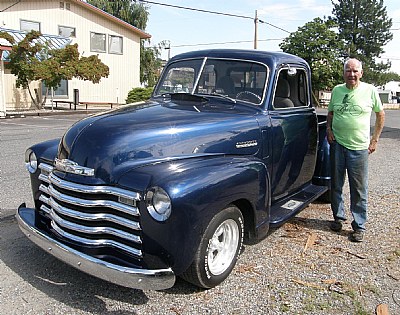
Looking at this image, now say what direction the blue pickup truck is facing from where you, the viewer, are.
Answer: facing the viewer and to the left of the viewer

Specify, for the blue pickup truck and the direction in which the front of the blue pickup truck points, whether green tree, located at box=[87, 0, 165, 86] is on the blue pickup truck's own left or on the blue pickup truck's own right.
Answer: on the blue pickup truck's own right

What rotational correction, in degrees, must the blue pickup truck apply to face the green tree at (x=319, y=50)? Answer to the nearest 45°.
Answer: approximately 135° to its right

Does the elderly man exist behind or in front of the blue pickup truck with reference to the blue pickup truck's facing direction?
behind
